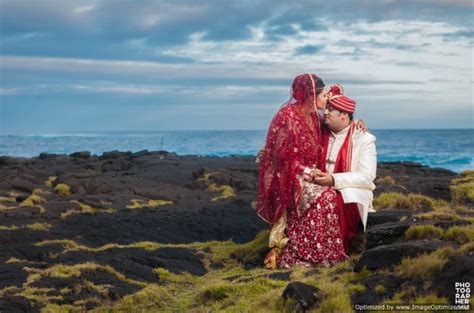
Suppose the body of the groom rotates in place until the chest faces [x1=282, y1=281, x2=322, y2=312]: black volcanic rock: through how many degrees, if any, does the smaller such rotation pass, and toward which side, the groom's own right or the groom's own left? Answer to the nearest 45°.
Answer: approximately 45° to the groom's own left

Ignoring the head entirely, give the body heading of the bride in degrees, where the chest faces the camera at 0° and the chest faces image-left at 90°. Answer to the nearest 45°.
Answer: approximately 270°

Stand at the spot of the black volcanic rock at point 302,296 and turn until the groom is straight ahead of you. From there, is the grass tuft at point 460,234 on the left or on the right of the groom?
right

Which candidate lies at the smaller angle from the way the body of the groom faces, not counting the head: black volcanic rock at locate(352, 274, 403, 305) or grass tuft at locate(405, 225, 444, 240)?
the black volcanic rock

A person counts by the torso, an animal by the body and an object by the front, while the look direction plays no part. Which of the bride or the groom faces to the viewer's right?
the bride

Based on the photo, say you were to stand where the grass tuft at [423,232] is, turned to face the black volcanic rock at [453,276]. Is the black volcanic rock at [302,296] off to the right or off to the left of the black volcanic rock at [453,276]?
right

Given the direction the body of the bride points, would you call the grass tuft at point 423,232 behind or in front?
in front

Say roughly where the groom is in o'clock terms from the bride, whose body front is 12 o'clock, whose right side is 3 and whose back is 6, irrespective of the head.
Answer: The groom is roughly at 12 o'clock from the bride.

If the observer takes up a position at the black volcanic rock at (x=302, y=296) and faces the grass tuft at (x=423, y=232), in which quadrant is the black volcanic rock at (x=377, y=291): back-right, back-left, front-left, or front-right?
front-right

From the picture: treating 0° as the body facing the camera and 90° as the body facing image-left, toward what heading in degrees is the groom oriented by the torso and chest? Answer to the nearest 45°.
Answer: approximately 45°

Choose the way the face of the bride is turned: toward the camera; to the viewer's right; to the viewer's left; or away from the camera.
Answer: to the viewer's right

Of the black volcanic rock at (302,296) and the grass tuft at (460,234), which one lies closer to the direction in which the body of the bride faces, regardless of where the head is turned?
the grass tuft

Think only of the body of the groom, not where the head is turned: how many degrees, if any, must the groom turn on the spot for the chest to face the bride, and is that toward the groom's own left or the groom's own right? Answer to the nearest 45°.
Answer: approximately 45° to the groom's own right

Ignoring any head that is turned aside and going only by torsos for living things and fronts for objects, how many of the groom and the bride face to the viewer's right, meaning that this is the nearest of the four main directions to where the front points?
1

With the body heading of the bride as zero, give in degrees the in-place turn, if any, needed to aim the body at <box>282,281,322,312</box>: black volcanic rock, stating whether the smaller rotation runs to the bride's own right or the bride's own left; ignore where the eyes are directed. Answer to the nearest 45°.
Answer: approximately 90° to the bride's own right
